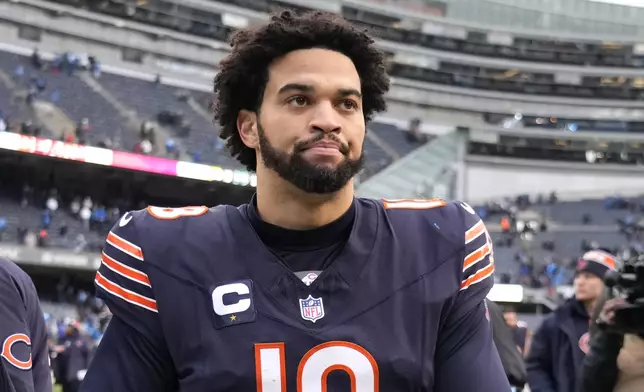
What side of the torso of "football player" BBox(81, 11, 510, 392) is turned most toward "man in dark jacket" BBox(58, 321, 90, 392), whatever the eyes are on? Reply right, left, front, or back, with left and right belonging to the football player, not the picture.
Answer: back

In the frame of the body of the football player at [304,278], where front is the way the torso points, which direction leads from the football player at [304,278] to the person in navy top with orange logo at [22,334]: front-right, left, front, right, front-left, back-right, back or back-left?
back-right

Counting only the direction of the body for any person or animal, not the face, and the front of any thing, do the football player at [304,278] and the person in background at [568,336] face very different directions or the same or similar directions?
same or similar directions

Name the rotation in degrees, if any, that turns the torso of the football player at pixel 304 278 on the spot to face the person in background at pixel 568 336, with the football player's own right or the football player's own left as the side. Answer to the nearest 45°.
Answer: approximately 135° to the football player's own left

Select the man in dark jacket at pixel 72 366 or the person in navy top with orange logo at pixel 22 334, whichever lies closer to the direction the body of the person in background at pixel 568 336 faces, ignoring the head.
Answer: the person in navy top with orange logo

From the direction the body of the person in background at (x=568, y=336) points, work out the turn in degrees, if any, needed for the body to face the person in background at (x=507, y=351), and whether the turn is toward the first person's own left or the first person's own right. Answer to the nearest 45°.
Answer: approximately 90° to the first person's own right

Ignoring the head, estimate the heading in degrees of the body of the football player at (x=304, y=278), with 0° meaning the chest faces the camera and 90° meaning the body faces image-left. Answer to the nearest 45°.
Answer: approximately 0°
